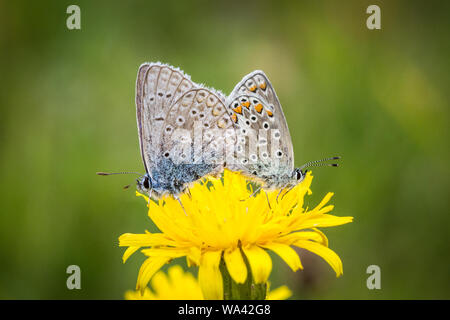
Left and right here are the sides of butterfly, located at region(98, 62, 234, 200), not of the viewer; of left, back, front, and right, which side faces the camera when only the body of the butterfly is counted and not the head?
left

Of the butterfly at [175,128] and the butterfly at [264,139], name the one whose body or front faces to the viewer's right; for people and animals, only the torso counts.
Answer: the butterfly at [264,139]

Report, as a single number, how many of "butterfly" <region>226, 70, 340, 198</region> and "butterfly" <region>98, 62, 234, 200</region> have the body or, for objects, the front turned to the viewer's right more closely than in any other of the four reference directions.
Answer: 1

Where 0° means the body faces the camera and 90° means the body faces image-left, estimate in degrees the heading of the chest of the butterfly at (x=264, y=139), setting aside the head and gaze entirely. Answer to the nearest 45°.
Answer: approximately 270°
